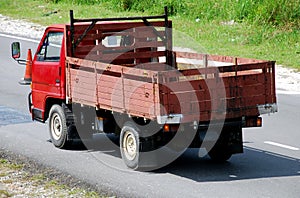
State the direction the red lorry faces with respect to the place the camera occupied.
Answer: facing away from the viewer and to the left of the viewer
